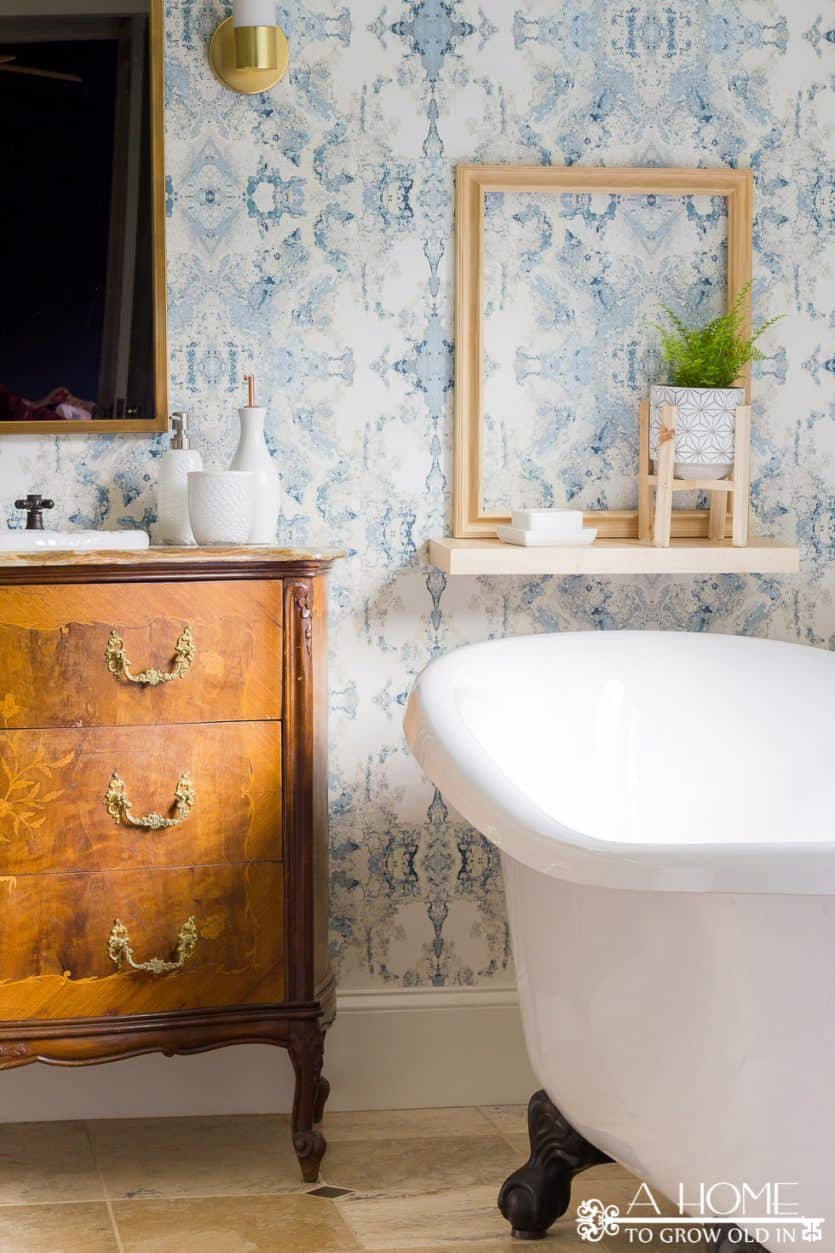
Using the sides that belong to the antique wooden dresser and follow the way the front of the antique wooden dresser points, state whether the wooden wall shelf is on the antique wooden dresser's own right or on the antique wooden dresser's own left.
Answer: on the antique wooden dresser's own left

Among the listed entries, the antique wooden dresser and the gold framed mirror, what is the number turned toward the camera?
2

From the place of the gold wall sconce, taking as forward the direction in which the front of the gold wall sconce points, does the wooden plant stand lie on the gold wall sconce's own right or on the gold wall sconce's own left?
on the gold wall sconce's own left

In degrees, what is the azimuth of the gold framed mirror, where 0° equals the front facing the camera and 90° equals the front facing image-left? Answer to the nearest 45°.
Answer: approximately 0°

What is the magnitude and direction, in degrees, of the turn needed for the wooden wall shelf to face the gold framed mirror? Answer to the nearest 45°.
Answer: approximately 90° to its right
